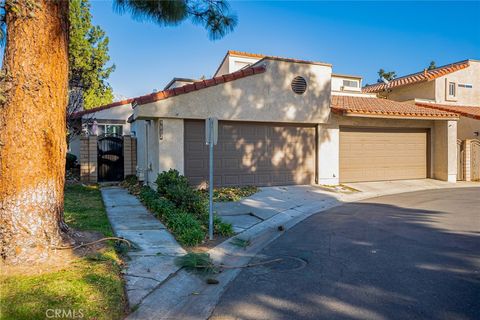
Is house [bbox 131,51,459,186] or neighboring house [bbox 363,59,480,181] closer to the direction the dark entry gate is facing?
the house

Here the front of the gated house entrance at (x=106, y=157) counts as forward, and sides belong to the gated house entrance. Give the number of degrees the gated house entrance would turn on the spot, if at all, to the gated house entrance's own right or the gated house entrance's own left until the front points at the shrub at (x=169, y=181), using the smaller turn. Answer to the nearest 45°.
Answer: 0° — it already faces it

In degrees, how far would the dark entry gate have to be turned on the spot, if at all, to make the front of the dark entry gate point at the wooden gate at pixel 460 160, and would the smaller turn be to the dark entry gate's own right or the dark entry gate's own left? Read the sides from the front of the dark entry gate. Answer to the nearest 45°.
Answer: approximately 90° to the dark entry gate's own left

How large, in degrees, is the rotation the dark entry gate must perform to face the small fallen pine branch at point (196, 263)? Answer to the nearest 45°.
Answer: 0° — it already faces it

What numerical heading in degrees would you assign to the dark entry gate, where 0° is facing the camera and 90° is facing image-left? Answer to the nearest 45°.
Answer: approximately 0°

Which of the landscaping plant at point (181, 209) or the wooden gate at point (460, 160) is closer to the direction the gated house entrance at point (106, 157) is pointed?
the landscaping plant

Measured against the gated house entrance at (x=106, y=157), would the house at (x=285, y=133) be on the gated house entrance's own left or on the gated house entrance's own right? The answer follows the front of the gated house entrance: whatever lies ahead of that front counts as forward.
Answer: on the gated house entrance's own left
